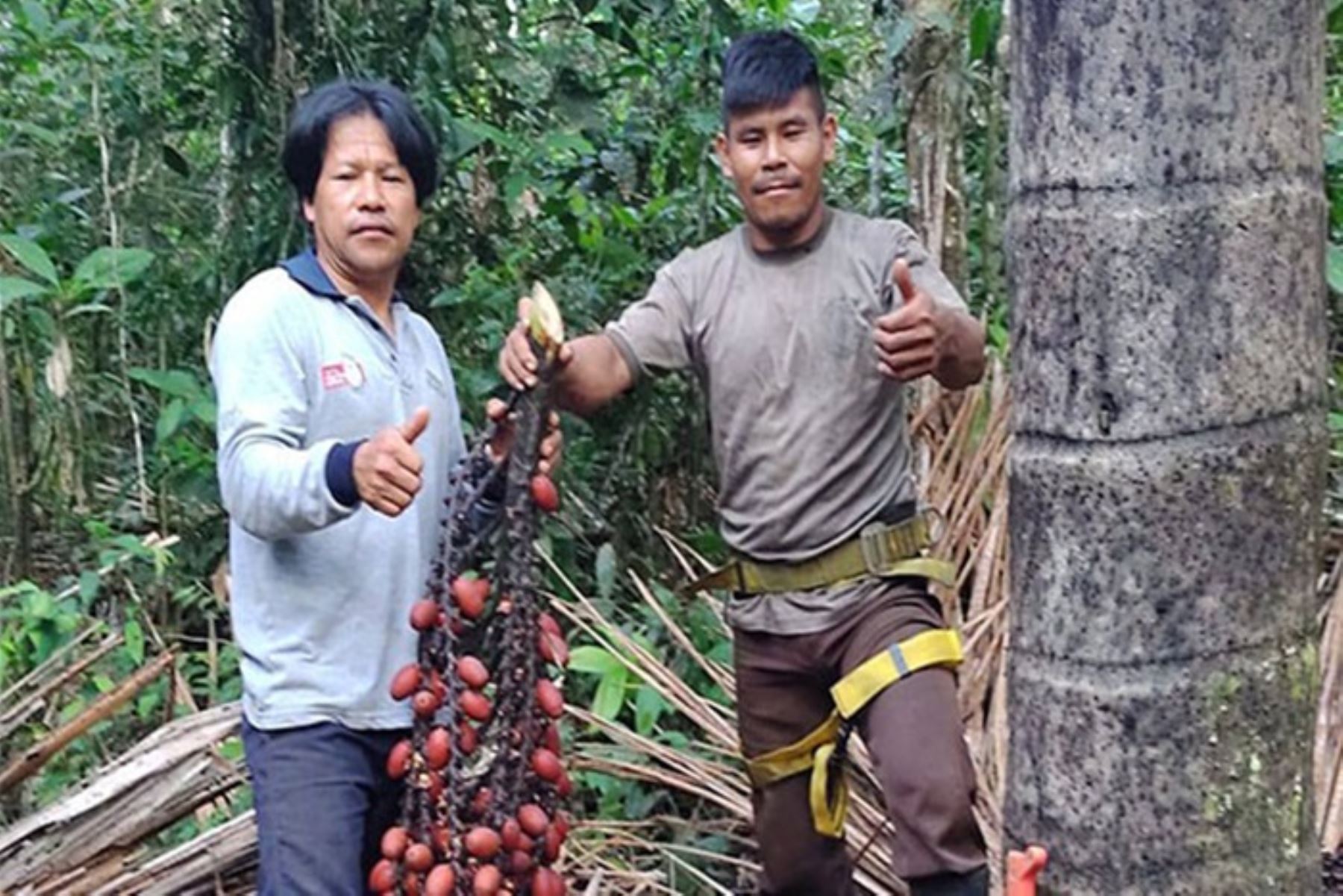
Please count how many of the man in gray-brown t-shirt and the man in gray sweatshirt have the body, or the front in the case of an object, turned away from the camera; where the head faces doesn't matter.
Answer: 0

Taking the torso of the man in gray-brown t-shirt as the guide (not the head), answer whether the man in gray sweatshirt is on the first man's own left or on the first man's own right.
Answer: on the first man's own right

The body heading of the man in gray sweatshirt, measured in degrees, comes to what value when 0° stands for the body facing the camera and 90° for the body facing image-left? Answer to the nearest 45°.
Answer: approximately 315°

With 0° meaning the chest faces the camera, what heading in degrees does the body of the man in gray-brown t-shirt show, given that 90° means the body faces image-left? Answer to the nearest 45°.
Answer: approximately 0°
